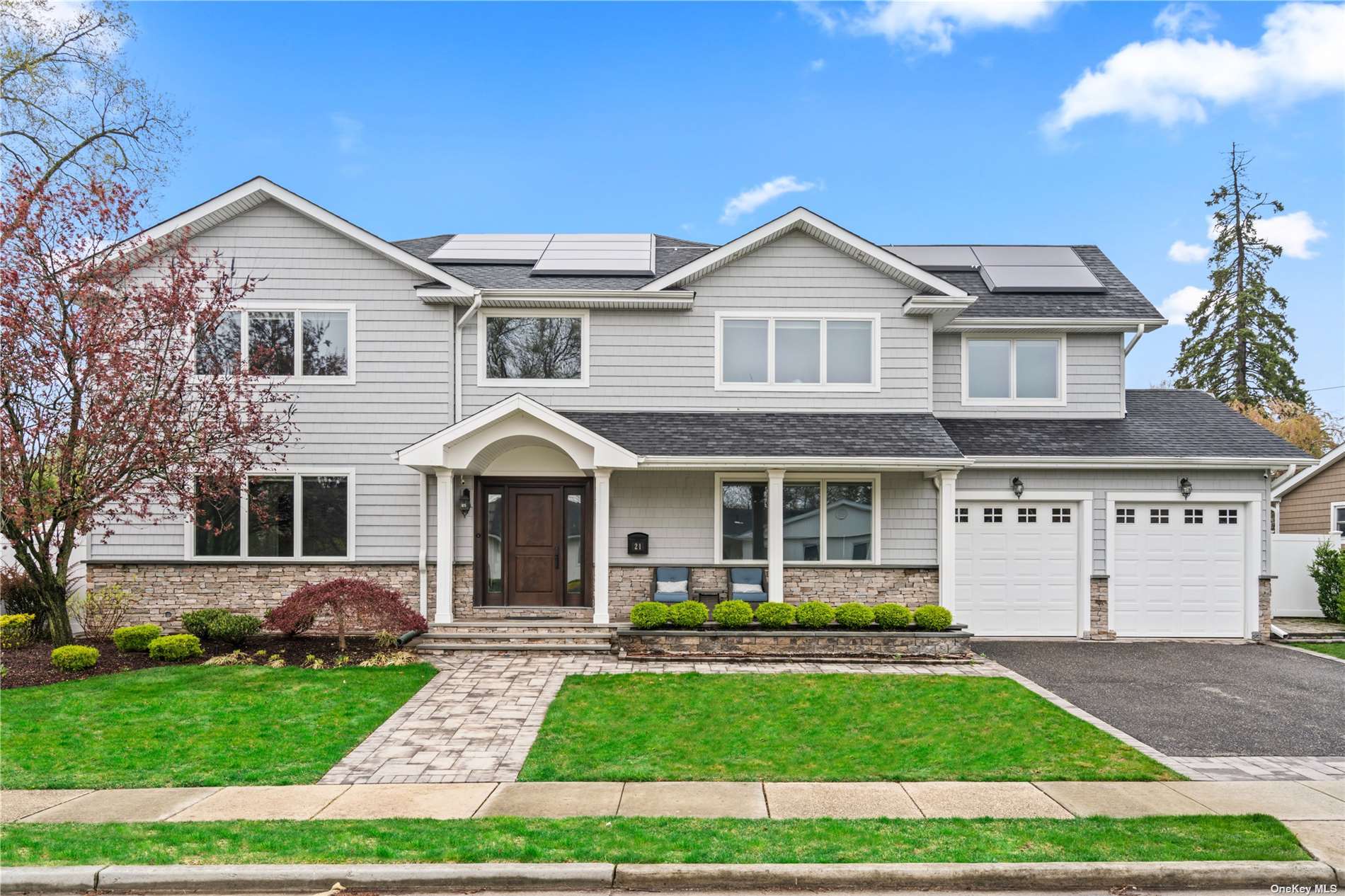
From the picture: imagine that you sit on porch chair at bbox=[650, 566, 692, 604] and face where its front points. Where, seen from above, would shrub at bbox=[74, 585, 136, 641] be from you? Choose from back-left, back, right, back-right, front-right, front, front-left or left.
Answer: right

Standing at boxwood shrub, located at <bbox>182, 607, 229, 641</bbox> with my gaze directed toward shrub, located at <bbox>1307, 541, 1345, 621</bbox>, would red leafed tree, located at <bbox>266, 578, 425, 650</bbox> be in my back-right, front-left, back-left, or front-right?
front-right

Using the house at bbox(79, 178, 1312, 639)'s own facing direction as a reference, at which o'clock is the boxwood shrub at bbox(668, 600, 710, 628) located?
The boxwood shrub is roughly at 12 o'clock from the house.

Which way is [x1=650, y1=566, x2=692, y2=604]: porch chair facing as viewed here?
toward the camera

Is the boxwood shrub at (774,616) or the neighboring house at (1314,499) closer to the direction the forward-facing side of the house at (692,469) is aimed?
the boxwood shrub

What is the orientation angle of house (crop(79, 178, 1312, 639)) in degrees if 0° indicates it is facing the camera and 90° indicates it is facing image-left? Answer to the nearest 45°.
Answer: approximately 0°

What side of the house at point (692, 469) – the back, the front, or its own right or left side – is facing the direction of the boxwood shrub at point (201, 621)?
right

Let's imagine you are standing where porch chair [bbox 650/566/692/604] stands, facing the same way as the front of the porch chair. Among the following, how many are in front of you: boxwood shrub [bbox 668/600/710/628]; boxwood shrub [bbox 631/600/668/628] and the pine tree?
2
